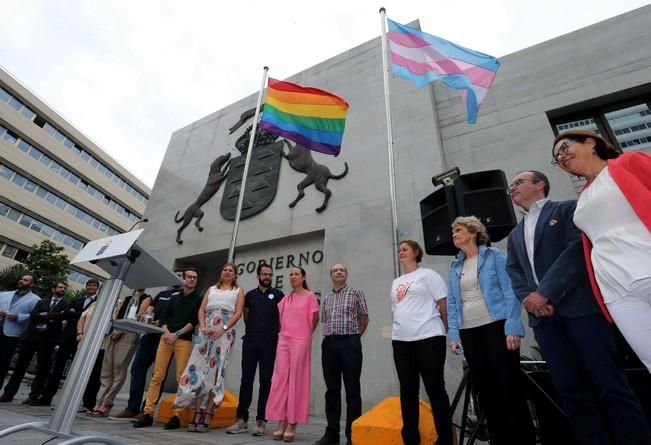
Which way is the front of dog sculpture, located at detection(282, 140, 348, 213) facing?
to the viewer's left

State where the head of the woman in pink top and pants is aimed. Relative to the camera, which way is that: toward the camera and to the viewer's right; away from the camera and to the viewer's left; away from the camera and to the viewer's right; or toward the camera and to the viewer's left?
toward the camera and to the viewer's left

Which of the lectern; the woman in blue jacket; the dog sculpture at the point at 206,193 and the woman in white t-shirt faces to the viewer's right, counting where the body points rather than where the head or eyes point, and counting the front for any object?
the dog sculpture

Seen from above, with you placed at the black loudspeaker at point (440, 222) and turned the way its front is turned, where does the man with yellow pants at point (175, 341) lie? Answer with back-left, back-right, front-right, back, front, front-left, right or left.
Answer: front-right

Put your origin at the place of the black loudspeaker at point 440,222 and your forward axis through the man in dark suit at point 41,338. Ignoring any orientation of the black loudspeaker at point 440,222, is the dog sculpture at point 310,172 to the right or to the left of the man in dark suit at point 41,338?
right

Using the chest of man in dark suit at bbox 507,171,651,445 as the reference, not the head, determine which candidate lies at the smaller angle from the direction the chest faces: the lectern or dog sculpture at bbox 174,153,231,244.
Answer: the lectern

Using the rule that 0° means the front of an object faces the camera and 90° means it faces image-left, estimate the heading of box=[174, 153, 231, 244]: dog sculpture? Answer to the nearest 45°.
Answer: approximately 270°
